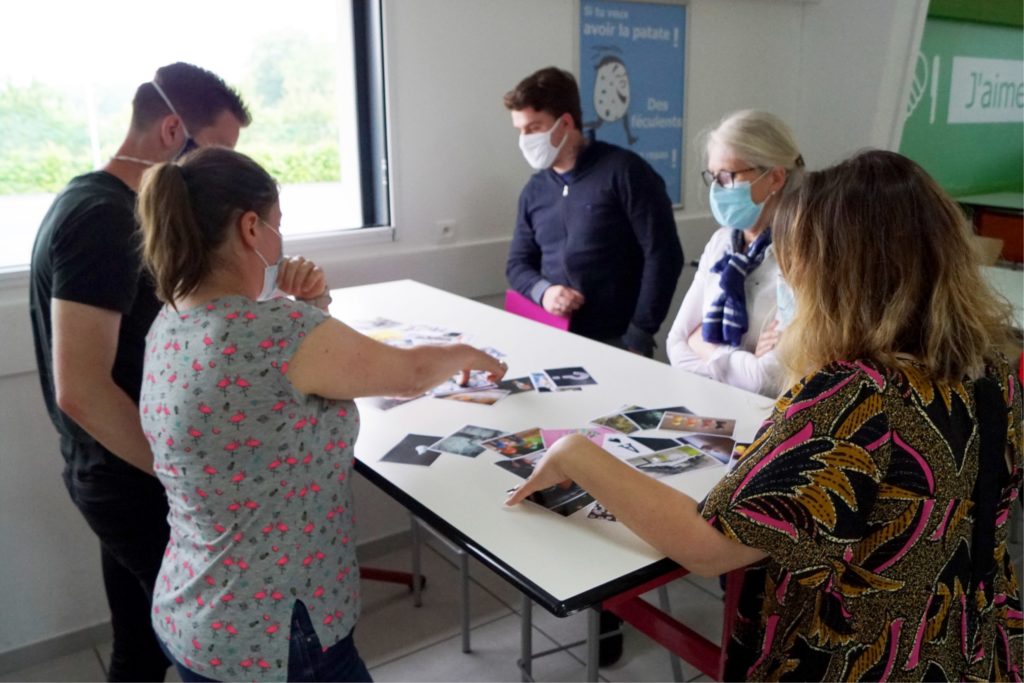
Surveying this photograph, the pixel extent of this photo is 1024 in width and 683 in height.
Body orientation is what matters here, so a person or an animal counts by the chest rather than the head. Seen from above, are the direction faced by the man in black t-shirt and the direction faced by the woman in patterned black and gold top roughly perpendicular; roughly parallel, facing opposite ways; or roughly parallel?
roughly perpendicular

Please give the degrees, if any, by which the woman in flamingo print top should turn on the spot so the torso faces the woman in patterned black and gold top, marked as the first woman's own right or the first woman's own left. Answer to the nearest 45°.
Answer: approximately 90° to the first woman's own right

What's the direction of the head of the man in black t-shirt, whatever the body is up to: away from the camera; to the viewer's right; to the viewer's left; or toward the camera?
to the viewer's right

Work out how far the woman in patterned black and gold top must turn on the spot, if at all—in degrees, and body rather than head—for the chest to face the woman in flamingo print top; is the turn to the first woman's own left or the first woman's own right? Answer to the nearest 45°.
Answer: approximately 45° to the first woman's own left

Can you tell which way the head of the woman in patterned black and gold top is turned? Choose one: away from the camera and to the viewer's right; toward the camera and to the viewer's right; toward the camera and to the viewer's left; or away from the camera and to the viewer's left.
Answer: away from the camera and to the viewer's left

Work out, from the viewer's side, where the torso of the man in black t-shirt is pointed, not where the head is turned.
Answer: to the viewer's right

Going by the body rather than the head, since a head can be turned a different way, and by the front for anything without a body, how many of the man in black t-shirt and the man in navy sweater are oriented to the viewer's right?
1

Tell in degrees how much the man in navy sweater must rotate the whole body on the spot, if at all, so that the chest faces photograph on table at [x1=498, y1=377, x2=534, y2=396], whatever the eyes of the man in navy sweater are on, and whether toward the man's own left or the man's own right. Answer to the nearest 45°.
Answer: approximately 45° to the man's own left

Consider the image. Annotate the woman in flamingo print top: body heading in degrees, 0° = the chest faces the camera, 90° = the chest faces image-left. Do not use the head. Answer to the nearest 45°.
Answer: approximately 225°

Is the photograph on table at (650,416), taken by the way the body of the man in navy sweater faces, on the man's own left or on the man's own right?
on the man's own left

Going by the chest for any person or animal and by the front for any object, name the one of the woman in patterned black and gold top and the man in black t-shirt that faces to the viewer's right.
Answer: the man in black t-shirt
